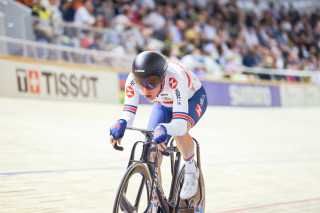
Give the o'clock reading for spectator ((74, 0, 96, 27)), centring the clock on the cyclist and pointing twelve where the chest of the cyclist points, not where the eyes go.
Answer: The spectator is roughly at 4 o'clock from the cyclist.

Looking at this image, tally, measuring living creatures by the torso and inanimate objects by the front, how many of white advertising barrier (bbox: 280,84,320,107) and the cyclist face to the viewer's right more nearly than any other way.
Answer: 0

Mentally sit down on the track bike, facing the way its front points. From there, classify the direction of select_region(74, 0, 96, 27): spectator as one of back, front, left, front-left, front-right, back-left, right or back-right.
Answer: back-right

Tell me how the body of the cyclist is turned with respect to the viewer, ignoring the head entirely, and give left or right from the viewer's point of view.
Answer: facing the viewer and to the left of the viewer

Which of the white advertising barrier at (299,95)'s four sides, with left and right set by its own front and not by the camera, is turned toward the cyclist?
front

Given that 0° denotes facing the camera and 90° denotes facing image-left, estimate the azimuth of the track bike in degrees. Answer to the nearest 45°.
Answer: approximately 45°

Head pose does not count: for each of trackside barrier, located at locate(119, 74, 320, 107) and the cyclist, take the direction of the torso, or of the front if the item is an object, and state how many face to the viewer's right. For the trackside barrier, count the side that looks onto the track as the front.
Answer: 0

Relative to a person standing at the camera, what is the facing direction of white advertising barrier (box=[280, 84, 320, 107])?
facing the viewer

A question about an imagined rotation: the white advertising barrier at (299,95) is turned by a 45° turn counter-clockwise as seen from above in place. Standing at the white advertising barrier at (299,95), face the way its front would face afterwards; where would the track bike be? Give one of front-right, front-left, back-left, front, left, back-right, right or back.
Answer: front-right

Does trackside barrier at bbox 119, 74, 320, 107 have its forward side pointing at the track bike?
yes

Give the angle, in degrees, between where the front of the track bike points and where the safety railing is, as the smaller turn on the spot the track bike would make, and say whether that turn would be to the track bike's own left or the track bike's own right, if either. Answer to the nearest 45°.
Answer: approximately 135° to the track bike's own right

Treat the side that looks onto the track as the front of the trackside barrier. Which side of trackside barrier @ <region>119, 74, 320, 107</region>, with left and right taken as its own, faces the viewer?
front
